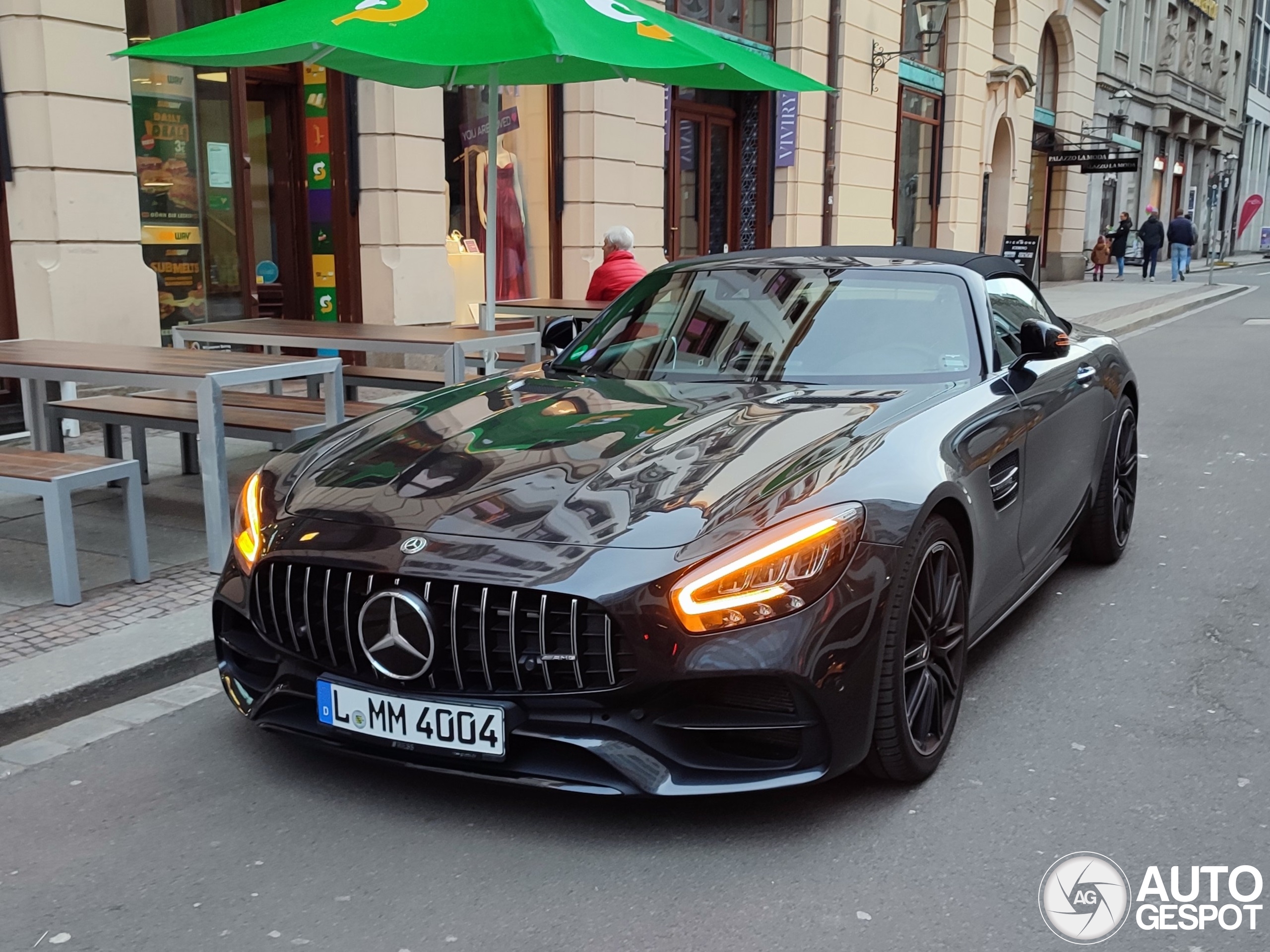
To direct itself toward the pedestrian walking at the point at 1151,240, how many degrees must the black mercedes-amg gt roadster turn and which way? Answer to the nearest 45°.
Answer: approximately 135° to its right

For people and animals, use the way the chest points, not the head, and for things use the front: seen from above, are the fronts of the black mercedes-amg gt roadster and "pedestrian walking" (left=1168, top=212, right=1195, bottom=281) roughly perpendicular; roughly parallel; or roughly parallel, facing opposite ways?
roughly parallel, facing opposite ways

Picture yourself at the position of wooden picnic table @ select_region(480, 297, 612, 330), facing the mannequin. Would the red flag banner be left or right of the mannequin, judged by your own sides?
right

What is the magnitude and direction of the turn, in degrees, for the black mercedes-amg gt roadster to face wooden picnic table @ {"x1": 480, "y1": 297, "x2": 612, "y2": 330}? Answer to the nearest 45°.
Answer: approximately 135° to its right

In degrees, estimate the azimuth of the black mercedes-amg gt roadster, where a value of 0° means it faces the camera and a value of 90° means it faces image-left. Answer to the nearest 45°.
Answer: approximately 45°

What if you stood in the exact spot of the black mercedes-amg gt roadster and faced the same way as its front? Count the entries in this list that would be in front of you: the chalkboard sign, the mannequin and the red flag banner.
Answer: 0

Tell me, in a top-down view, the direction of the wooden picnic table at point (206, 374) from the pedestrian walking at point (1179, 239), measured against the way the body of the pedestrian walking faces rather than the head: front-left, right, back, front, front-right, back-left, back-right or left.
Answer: back
